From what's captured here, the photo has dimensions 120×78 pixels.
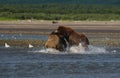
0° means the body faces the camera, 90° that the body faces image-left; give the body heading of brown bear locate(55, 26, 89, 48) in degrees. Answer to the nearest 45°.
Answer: approximately 90°

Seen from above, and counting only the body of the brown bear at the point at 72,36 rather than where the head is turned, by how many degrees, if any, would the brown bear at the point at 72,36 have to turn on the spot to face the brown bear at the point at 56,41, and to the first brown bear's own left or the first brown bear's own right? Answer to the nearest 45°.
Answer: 0° — it already faces it
